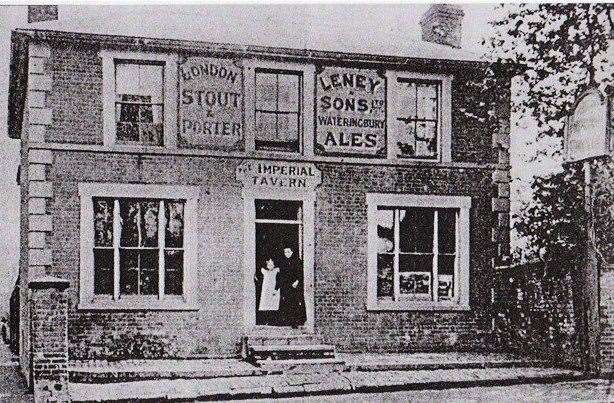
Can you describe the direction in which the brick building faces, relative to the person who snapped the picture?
facing the viewer

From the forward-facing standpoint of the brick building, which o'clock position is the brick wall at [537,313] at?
The brick wall is roughly at 9 o'clock from the brick building.

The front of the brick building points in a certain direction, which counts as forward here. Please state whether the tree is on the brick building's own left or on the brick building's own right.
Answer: on the brick building's own left
